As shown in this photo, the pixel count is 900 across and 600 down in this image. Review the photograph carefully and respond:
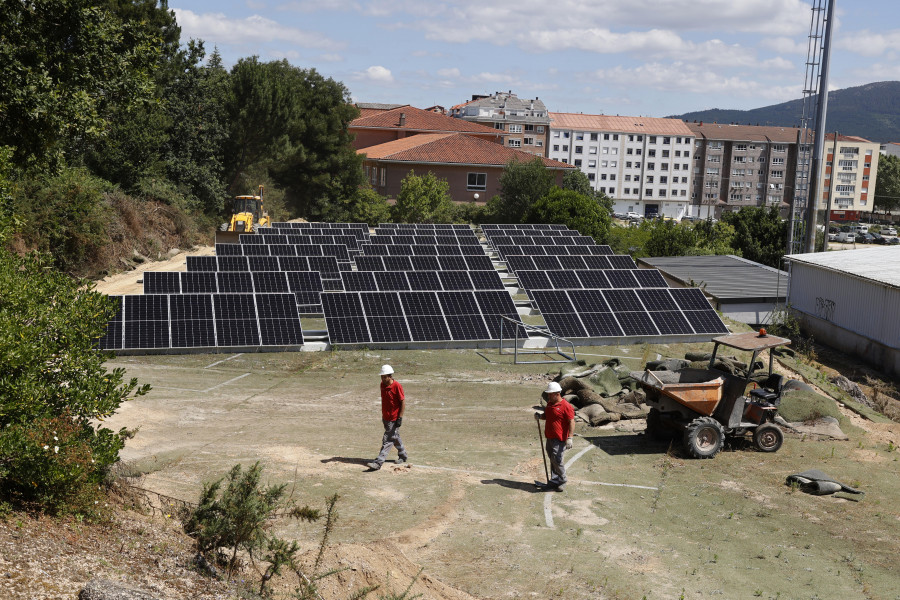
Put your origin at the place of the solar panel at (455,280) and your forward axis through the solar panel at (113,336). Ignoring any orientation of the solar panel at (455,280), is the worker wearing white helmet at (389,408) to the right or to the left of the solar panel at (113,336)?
left

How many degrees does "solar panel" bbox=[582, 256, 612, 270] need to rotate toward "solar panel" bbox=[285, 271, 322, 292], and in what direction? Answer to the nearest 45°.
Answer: approximately 45° to its right

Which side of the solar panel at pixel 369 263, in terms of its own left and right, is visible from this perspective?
front

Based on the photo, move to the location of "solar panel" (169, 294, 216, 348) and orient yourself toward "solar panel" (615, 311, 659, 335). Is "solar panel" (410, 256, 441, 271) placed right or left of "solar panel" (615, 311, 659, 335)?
left

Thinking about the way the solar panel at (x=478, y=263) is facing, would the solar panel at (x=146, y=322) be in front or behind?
in front

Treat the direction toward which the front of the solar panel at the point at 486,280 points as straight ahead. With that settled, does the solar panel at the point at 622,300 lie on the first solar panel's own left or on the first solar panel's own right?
on the first solar panel's own left

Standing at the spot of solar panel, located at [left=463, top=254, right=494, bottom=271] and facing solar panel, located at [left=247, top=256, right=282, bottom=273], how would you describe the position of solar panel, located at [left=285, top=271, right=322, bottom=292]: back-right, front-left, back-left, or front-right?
front-left

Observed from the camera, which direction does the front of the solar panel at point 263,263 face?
facing the viewer

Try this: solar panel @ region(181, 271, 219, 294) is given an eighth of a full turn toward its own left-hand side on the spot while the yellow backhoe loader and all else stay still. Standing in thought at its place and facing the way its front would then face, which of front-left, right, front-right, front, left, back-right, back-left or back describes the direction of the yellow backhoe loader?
back-left

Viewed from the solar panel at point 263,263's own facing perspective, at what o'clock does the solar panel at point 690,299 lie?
the solar panel at point 690,299 is roughly at 10 o'clock from the solar panel at point 263,263.

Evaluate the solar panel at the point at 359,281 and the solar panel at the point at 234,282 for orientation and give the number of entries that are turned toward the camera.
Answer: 2

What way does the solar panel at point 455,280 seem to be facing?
toward the camera

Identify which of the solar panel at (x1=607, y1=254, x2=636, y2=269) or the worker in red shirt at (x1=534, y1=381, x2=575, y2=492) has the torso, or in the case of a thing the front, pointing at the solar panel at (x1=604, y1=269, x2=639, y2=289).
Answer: the solar panel at (x1=607, y1=254, x2=636, y2=269)

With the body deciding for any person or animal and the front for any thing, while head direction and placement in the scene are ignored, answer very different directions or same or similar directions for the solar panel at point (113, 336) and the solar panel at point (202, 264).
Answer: same or similar directions

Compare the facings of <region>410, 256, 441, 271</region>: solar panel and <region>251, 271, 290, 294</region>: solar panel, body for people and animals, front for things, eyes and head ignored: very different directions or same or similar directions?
same or similar directions
